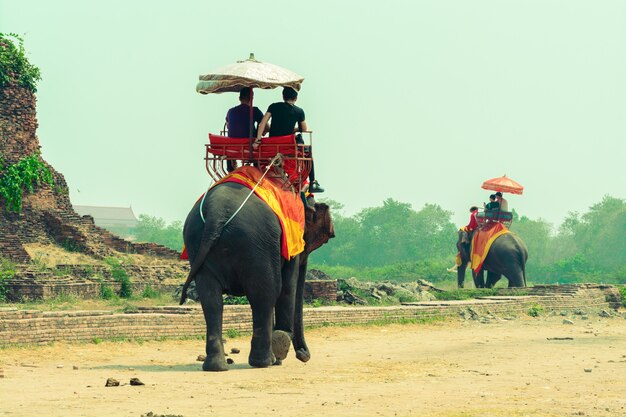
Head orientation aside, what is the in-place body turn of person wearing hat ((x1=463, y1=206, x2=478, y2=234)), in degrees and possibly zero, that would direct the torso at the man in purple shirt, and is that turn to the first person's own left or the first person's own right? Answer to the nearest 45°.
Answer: approximately 90° to the first person's own left

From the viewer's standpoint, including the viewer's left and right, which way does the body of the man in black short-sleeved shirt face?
facing away from the viewer and to the right of the viewer

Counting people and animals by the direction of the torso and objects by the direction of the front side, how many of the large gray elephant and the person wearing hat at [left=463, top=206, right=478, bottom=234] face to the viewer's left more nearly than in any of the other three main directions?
1

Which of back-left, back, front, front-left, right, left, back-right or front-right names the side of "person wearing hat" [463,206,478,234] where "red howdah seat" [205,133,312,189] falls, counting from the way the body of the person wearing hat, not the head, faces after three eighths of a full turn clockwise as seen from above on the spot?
back-right

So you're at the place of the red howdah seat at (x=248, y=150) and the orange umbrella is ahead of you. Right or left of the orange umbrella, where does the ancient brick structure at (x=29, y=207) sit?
left

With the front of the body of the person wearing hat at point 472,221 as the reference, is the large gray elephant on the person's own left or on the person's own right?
on the person's own left

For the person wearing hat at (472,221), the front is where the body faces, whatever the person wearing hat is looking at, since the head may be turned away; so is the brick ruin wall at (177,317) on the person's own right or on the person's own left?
on the person's own left

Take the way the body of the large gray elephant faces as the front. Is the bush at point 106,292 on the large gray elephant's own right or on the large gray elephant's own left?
on the large gray elephant's own left

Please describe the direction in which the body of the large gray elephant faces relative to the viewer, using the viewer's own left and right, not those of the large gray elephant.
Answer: facing away from the viewer and to the right of the viewer

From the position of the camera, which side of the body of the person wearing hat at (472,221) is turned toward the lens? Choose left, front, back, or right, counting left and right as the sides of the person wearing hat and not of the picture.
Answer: left

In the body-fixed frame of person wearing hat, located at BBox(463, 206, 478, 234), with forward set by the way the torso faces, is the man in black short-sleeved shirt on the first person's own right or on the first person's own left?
on the first person's own left
